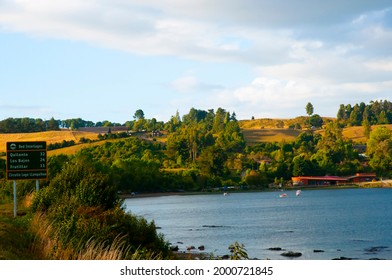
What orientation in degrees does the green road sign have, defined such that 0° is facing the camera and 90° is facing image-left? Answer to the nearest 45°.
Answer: approximately 0°

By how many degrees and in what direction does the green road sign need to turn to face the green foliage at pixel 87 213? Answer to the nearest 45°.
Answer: approximately 45° to its left
